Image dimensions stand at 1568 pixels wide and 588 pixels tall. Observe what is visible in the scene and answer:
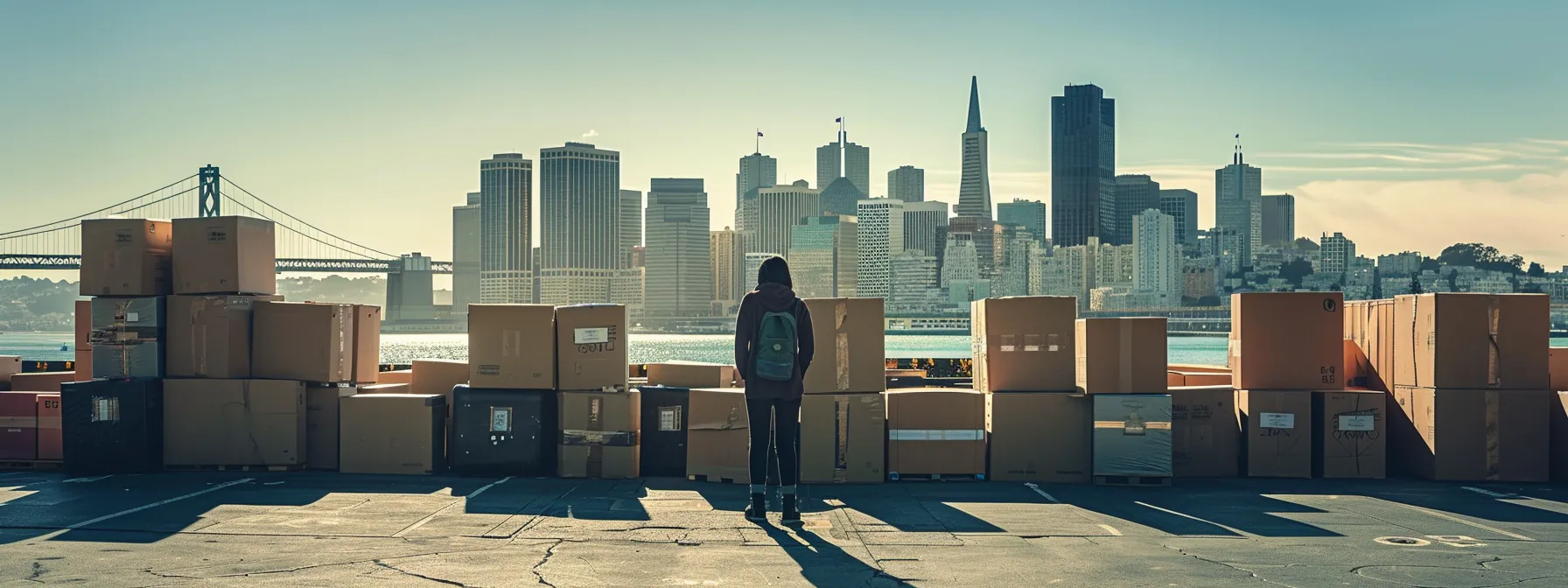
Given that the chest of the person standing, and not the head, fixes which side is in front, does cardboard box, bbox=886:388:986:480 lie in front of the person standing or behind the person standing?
in front

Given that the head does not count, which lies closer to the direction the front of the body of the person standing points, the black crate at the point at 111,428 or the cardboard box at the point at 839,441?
the cardboard box

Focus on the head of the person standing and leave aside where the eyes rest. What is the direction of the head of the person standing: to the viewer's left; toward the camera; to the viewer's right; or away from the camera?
away from the camera

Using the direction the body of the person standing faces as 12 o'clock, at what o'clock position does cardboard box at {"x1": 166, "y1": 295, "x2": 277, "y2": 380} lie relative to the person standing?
The cardboard box is roughly at 10 o'clock from the person standing.

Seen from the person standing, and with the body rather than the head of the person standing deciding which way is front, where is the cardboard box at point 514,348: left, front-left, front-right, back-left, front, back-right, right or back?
front-left

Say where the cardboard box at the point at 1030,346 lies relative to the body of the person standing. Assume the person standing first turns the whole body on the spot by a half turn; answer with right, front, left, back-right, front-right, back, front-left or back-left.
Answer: back-left

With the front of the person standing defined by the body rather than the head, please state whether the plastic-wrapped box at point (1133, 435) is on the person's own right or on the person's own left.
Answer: on the person's own right

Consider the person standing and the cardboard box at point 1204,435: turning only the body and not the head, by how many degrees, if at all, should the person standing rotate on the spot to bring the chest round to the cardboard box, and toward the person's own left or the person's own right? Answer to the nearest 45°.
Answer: approximately 45° to the person's own right

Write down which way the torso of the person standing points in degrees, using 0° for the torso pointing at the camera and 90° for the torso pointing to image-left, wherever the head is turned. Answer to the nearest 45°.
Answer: approximately 180°

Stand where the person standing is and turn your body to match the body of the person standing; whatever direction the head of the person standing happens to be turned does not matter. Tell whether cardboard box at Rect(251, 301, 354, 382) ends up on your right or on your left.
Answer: on your left

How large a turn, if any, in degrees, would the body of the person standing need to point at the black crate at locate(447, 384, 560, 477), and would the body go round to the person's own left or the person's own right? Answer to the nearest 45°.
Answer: approximately 45° to the person's own left

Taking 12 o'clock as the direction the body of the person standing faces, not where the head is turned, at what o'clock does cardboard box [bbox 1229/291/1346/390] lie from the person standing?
The cardboard box is roughly at 2 o'clock from the person standing.

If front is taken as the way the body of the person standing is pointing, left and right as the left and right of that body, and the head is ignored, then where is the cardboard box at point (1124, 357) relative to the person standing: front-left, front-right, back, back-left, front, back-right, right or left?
front-right
